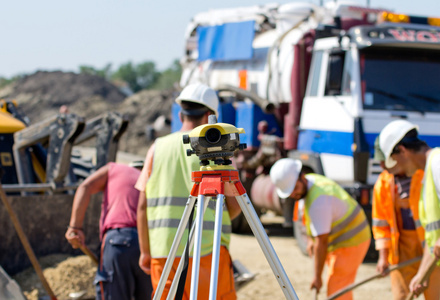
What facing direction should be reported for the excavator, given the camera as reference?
facing the viewer and to the right of the viewer

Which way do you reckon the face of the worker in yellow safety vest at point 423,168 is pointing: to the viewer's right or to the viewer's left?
to the viewer's left

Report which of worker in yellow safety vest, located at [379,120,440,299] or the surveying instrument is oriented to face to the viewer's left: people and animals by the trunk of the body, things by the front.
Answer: the worker in yellow safety vest

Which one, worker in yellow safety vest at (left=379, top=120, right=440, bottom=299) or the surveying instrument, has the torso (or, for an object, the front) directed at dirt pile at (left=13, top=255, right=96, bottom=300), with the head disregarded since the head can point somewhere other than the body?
the worker in yellow safety vest

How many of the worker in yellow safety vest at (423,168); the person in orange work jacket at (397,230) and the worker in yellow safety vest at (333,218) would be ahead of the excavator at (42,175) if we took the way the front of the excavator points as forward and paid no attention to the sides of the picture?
3

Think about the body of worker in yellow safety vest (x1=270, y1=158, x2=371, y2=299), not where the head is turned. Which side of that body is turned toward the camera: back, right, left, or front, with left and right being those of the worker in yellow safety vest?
left

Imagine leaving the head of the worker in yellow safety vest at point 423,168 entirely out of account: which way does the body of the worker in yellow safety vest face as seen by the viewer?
to the viewer's left

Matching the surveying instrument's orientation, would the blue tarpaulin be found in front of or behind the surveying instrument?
behind

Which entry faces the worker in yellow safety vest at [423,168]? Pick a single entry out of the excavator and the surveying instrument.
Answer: the excavator

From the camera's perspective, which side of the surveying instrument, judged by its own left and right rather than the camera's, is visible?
front

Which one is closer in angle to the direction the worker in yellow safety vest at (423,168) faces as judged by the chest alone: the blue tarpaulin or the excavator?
the excavator

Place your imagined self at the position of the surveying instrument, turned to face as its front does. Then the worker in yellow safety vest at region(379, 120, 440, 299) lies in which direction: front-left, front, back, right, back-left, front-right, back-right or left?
back-left

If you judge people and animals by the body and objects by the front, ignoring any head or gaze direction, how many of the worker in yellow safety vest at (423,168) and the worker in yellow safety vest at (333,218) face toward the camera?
0

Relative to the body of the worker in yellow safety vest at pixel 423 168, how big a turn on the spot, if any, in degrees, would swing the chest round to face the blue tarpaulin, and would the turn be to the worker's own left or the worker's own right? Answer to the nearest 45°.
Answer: approximately 45° to the worker's own right

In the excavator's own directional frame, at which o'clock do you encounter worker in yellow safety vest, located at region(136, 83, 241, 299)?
The worker in yellow safety vest is roughly at 1 o'clock from the excavator.

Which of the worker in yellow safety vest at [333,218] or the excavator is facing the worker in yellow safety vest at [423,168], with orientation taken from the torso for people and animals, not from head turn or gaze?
the excavator

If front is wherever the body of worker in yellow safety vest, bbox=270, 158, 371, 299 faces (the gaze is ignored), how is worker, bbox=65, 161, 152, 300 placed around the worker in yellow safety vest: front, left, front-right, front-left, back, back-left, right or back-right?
front-left

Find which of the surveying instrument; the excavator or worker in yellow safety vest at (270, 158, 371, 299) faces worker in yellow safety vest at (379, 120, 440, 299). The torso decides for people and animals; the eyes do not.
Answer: the excavator
